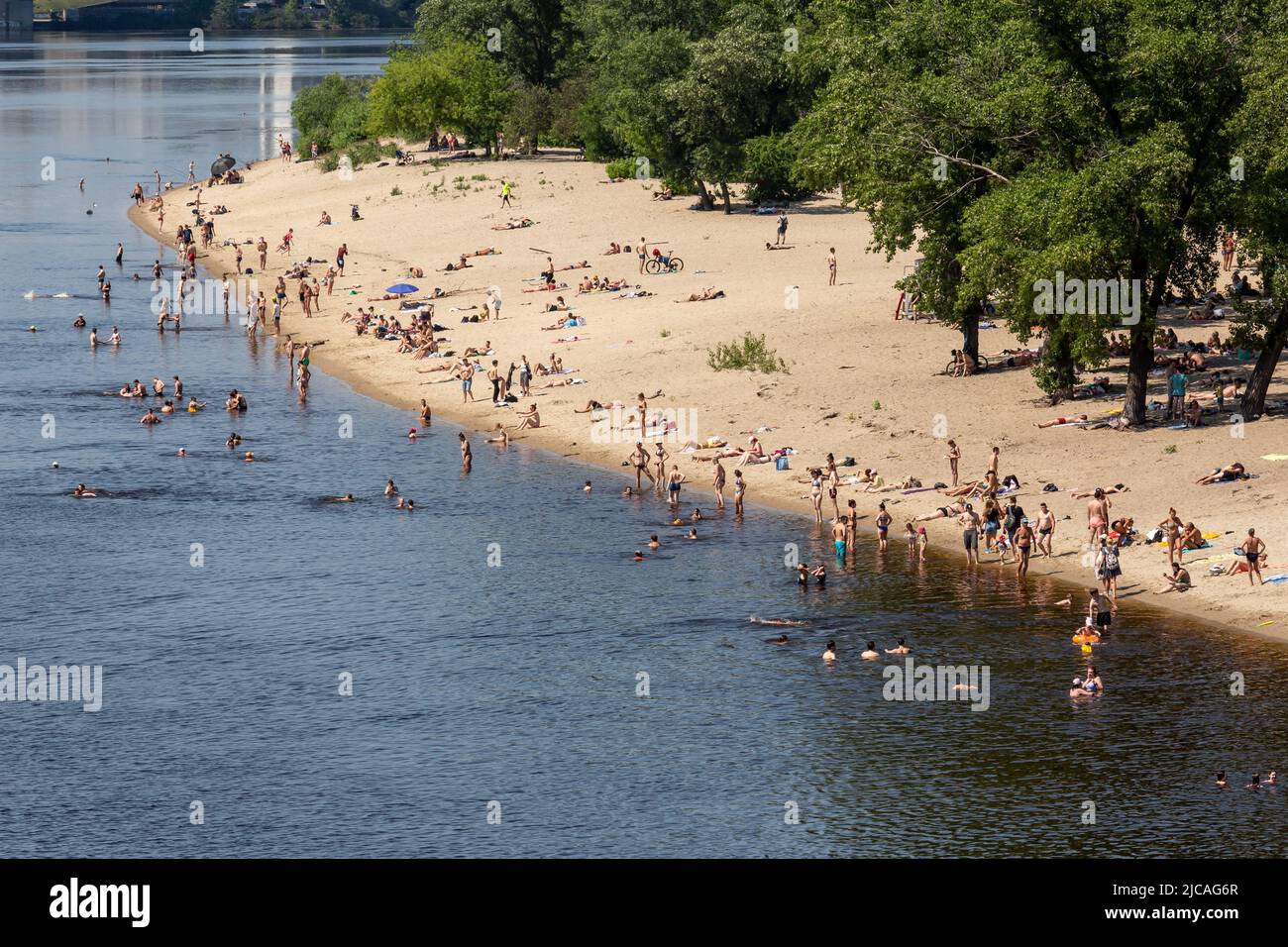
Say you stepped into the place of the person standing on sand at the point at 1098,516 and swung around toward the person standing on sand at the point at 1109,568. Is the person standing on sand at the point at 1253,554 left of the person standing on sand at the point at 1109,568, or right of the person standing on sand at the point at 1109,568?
left

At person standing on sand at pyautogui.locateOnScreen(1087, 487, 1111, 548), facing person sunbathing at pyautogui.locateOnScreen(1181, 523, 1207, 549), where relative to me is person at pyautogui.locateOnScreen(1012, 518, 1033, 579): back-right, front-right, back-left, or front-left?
back-right

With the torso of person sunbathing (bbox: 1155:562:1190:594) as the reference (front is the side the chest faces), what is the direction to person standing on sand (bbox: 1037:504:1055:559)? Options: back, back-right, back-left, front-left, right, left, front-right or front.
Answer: front-right

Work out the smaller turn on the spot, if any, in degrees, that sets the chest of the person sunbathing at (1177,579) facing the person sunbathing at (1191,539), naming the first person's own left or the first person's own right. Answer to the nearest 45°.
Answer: approximately 90° to the first person's own right

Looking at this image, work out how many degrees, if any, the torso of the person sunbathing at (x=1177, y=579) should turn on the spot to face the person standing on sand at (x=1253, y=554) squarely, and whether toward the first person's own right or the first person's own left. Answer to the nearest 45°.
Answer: approximately 180°

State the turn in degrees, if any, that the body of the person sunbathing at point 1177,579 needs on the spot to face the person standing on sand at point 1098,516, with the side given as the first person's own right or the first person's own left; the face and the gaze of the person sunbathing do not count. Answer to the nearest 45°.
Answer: approximately 45° to the first person's own right

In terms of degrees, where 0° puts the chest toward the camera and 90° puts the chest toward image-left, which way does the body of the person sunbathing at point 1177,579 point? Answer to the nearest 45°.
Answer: approximately 90°

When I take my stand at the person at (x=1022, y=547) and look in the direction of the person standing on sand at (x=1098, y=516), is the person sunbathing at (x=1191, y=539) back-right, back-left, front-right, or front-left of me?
front-right

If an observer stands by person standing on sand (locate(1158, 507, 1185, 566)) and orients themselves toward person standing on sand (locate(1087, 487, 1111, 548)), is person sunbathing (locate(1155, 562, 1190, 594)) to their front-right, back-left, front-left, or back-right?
back-left
